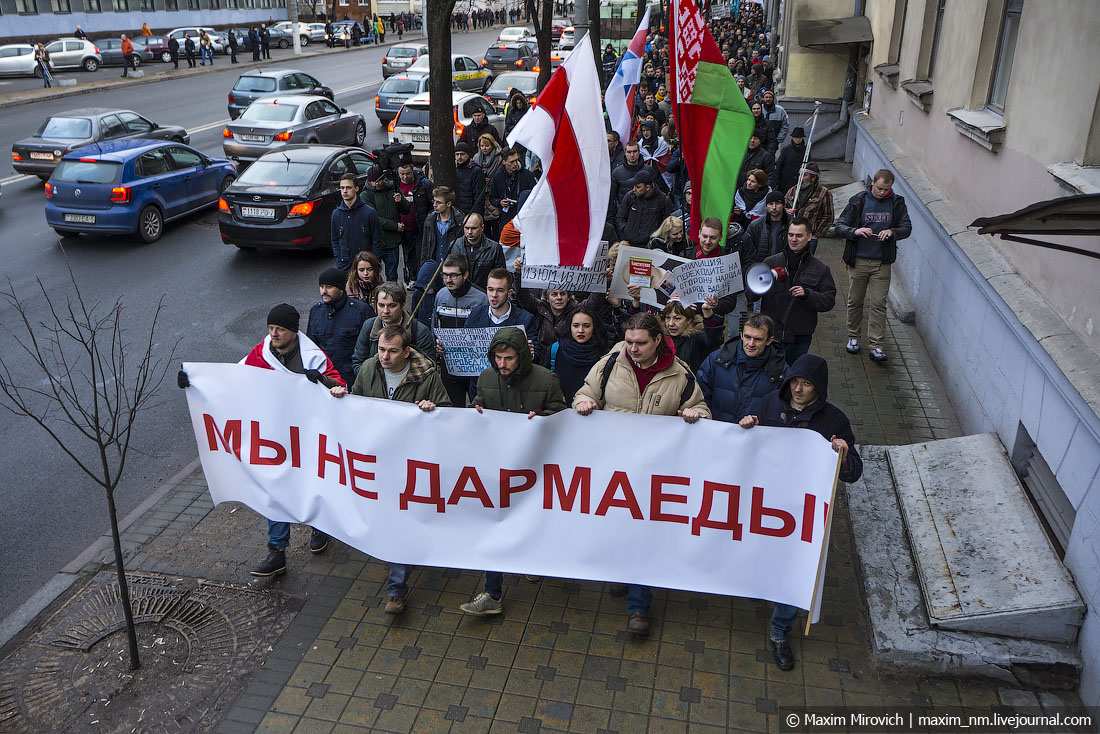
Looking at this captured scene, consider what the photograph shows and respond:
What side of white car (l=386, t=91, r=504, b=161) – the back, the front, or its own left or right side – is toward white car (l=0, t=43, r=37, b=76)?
left

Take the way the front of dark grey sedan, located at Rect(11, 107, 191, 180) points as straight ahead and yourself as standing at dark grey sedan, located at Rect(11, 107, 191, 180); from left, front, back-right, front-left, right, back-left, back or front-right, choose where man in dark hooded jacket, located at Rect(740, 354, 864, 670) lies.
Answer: back-right

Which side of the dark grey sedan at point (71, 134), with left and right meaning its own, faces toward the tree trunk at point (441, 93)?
right

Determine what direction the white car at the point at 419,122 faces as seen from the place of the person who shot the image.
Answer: facing away from the viewer and to the right of the viewer

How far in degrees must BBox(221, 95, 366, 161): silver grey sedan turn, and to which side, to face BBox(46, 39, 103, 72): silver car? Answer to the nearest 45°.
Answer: approximately 45° to its left

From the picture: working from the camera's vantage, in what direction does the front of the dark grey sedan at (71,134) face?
facing away from the viewer and to the right of the viewer

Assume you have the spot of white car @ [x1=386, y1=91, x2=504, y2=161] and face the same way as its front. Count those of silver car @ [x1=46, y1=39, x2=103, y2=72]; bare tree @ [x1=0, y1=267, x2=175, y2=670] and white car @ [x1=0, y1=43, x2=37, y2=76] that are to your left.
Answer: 2

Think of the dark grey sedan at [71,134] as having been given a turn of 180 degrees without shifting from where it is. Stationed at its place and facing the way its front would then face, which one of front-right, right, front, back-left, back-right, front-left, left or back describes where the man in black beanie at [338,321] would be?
front-left

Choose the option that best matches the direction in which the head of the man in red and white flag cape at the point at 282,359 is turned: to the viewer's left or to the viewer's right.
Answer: to the viewer's left

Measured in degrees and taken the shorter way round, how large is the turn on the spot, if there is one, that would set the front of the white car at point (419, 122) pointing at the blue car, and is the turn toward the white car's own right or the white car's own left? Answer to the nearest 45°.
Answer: approximately 180°

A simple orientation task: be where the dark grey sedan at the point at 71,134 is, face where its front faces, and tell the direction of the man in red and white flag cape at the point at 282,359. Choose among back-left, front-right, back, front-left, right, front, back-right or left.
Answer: back-right

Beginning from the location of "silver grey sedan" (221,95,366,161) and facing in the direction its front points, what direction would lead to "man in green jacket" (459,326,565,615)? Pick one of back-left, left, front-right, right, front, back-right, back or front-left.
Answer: back-right

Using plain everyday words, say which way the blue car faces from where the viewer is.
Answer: facing away from the viewer and to the right of the viewer

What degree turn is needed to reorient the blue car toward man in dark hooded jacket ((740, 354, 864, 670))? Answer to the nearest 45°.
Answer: approximately 135° to its right

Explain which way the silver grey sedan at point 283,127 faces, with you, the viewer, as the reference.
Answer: facing away from the viewer and to the right of the viewer
